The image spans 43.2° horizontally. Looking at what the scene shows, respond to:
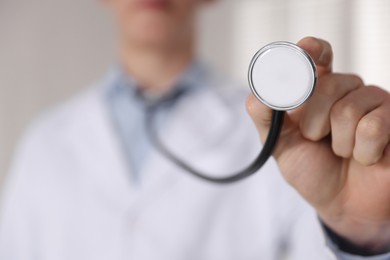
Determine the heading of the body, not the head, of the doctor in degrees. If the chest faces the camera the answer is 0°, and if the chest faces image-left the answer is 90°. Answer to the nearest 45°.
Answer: approximately 0°
